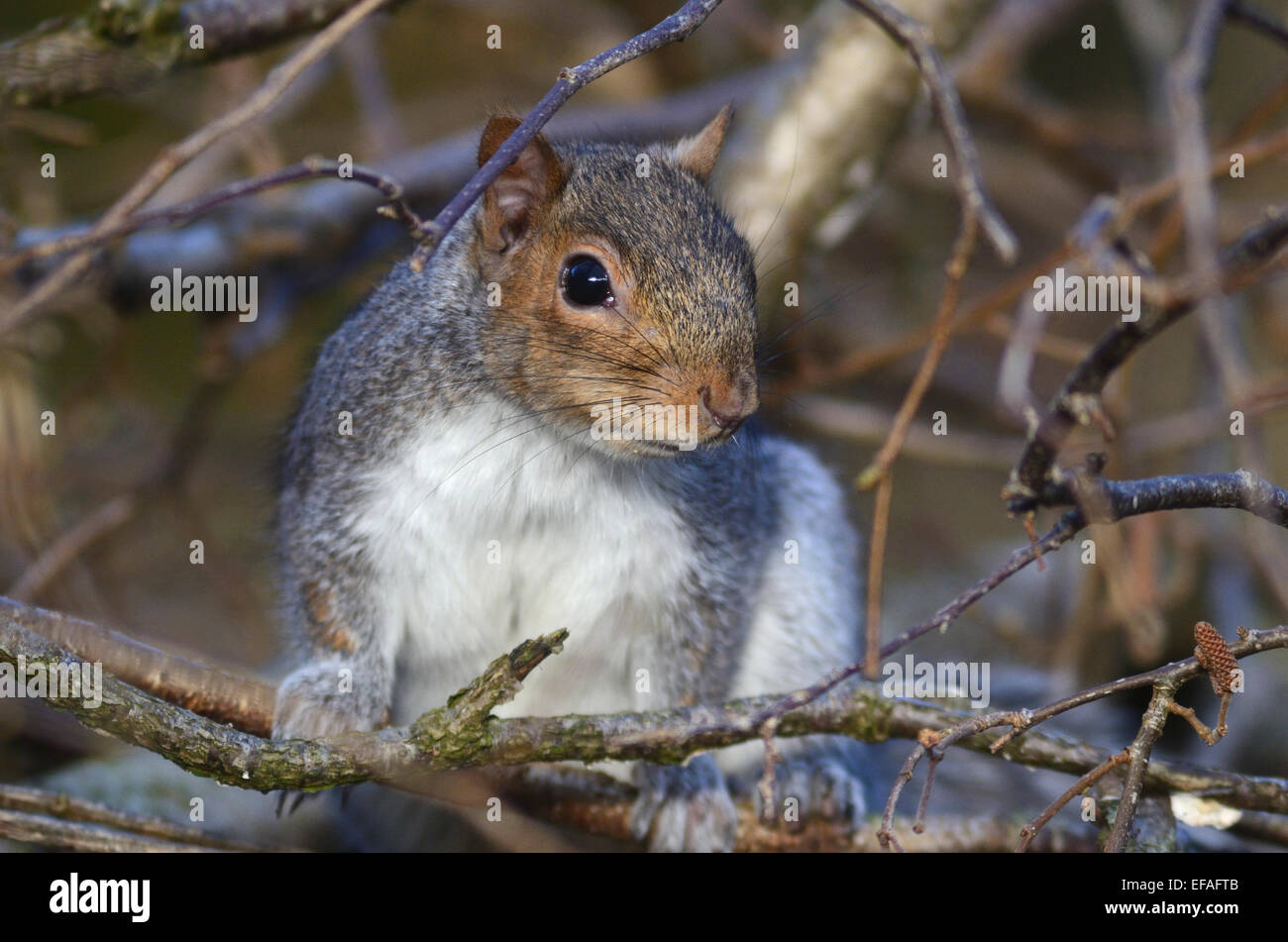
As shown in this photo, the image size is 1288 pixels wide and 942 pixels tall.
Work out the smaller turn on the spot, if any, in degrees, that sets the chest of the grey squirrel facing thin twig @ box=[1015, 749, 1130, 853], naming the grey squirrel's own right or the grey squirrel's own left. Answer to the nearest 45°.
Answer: approximately 45° to the grey squirrel's own left

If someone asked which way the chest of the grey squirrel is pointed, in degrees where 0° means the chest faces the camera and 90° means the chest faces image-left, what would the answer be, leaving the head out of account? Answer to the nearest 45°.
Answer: approximately 0°
